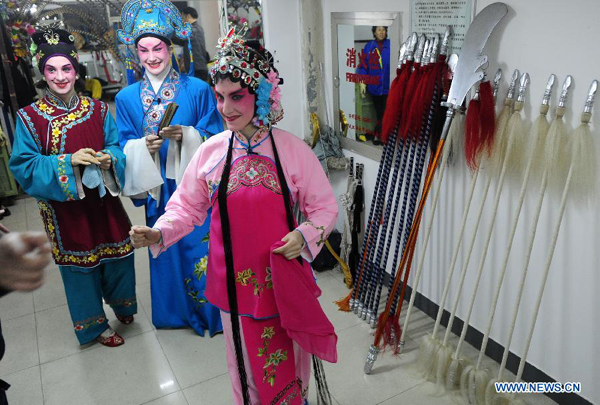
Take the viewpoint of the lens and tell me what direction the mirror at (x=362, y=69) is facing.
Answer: facing the viewer and to the left of the viewer

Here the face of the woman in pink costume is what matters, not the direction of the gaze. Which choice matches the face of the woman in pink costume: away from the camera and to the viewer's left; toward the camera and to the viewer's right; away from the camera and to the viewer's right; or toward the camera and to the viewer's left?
toward the camera and to the viewer's left

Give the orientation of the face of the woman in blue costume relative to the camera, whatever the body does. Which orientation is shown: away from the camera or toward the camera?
toward the camera

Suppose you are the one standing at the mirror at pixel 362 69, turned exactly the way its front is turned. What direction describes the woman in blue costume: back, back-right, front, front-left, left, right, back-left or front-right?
front

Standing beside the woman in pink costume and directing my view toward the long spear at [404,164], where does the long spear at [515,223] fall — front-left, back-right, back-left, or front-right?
front-right

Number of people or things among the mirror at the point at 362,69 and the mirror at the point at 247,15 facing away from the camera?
0

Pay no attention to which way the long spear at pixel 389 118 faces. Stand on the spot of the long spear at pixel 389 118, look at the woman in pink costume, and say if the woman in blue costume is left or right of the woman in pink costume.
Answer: right

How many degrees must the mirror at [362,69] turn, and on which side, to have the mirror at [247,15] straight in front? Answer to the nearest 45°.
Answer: approximately 90° to its right

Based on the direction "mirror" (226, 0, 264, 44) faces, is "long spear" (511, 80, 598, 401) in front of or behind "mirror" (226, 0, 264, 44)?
in front

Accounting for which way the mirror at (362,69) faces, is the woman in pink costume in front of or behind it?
in front

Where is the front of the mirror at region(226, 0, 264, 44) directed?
toward the camera

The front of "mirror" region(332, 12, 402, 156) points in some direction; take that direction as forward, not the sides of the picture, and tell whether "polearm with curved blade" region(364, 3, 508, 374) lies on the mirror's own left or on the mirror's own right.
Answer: on the mirror's own left

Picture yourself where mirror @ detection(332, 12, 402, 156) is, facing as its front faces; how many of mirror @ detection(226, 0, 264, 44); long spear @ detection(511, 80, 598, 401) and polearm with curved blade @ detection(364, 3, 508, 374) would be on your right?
1

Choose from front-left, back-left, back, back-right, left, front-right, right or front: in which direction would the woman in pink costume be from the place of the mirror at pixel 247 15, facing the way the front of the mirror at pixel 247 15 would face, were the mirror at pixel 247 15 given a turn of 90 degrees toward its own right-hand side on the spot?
left

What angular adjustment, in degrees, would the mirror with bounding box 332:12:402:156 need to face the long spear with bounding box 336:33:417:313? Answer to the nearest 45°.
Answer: approximately 45° to its left

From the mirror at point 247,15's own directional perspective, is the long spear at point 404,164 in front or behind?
in front
